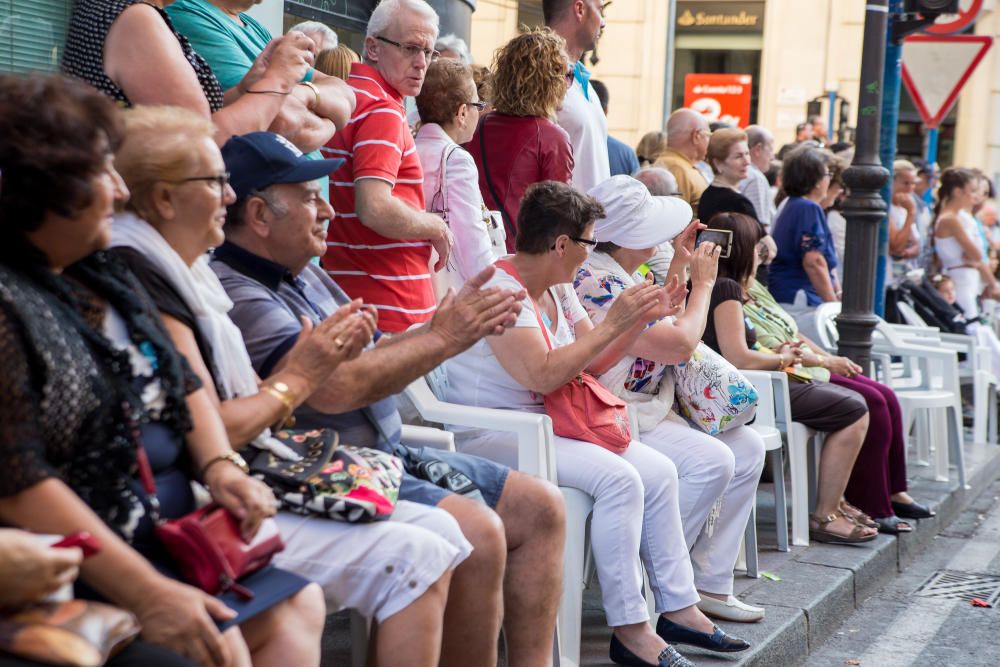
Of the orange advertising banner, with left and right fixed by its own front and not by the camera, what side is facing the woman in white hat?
front

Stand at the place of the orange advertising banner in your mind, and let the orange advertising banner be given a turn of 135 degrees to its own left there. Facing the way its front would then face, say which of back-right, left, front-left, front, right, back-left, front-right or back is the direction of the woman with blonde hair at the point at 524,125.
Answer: back-right

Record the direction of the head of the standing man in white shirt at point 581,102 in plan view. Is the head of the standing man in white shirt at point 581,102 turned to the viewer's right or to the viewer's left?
to the viewer's right

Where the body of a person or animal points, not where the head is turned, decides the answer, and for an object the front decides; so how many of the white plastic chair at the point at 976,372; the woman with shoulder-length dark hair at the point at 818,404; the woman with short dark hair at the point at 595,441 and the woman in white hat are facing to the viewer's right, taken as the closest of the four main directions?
4

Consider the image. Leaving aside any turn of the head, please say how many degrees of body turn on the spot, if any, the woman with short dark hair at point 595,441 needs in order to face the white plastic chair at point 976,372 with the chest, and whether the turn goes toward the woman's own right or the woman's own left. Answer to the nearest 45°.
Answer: approximately 45° to the woman's own left

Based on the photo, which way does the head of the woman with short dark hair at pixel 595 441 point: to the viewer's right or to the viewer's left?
to the viewer's right

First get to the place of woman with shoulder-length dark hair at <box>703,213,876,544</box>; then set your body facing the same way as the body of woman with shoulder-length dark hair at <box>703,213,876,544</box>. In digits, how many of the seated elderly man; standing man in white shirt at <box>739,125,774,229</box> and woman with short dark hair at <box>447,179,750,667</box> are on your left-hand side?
1

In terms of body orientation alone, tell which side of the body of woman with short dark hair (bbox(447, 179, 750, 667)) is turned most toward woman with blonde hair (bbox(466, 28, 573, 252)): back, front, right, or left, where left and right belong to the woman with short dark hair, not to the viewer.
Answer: left

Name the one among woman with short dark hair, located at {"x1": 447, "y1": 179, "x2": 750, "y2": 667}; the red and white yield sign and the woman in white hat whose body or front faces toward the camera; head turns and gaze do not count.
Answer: the red and white yield sign

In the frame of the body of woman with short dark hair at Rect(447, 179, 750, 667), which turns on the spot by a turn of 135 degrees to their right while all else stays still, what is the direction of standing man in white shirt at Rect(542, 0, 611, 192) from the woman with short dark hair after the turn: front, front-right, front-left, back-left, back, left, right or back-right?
back-right

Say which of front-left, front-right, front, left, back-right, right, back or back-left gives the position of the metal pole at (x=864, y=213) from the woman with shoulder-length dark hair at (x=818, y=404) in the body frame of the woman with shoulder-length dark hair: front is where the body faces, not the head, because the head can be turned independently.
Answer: left

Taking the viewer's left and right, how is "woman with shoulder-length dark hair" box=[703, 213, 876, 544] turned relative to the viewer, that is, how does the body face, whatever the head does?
facing to the right of the viewer

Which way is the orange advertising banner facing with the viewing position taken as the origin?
facing the viewer
